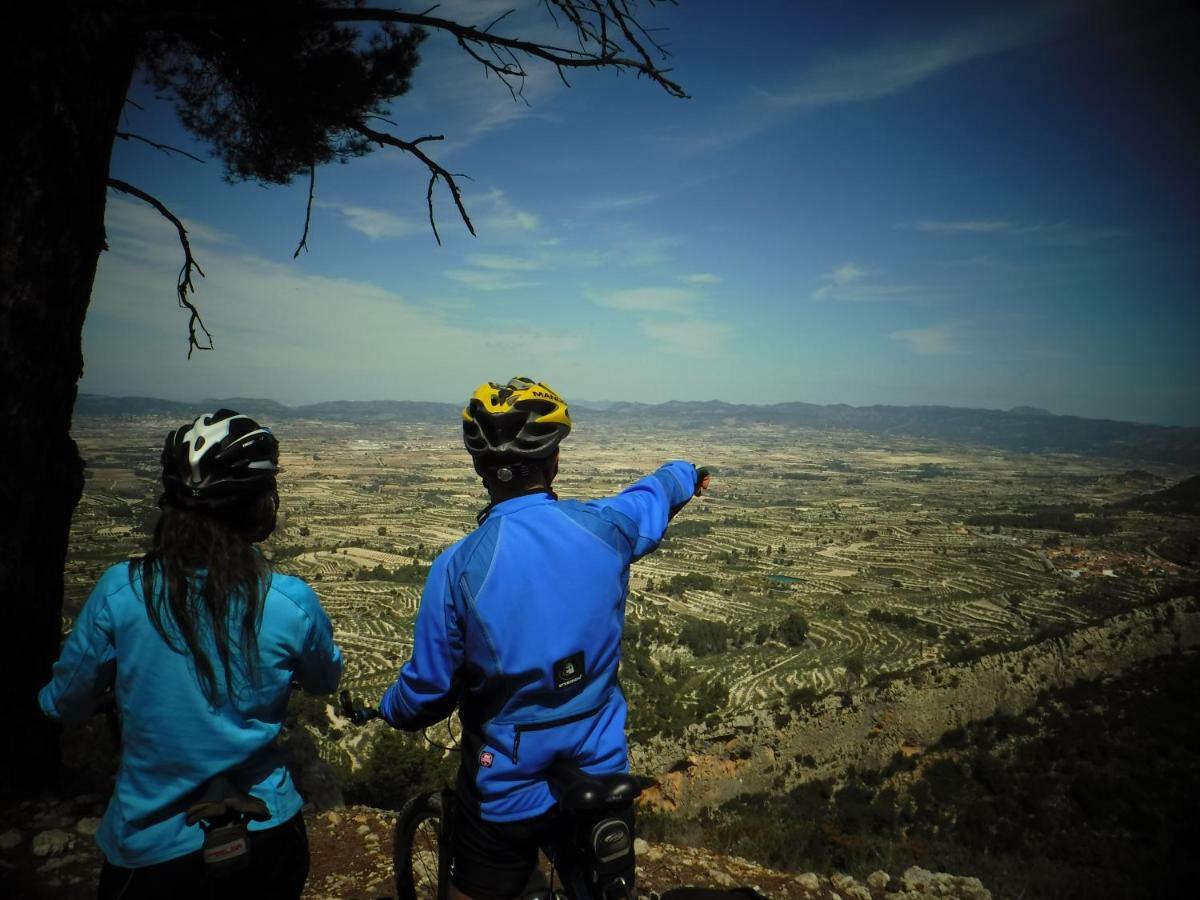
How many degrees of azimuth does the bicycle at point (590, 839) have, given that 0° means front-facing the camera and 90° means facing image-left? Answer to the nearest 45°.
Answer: approximately 135°

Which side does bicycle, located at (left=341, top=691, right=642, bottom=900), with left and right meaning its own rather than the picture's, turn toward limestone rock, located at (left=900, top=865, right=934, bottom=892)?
right

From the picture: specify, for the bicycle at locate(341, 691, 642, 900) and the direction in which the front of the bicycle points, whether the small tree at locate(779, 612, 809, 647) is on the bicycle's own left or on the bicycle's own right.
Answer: on the bicycle's own right

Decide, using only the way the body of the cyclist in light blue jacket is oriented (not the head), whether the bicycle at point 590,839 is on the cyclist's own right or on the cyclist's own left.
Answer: on the cyclist's own right

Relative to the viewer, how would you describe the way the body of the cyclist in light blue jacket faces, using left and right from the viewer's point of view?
facing away from the viewer

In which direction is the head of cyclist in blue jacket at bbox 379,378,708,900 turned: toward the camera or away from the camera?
away from the camera
